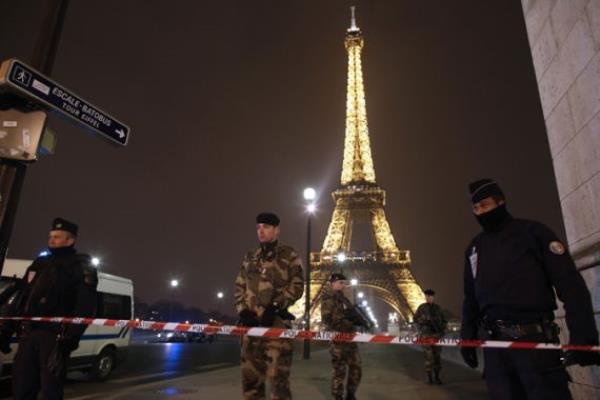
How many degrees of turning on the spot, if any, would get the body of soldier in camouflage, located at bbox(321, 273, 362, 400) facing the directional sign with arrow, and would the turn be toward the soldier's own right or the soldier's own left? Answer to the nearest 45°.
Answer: approximately 90° to the soldier's own right

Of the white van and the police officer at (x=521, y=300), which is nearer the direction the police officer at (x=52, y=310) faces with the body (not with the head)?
the police officer

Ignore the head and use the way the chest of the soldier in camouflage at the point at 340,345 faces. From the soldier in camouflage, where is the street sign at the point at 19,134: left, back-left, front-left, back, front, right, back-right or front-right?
right

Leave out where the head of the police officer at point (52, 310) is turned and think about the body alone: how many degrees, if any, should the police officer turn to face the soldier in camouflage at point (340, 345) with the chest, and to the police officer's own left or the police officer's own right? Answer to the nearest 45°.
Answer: approximately 135° to the police officer's own left

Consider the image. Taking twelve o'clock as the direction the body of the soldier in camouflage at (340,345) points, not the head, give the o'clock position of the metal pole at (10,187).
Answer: The metal pole is roughly at 3 o'clock from the soldier in camouflage.

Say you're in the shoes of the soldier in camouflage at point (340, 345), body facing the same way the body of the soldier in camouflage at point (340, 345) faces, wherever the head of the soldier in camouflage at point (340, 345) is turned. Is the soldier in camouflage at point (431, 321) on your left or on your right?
on your left

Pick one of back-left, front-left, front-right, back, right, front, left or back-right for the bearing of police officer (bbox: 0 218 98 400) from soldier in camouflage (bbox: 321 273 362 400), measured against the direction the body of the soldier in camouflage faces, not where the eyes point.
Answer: right

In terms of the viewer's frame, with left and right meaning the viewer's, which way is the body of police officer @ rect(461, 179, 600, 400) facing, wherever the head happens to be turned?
facing the viewer and to the left of the viewer

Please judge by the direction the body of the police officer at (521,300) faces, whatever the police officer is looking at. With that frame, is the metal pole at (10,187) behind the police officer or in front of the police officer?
in front

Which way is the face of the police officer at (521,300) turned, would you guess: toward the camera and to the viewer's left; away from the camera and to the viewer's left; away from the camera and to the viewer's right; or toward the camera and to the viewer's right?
toward the camera and to the viewer's left

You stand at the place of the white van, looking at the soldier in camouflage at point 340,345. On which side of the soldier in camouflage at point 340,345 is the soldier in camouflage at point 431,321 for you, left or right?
left

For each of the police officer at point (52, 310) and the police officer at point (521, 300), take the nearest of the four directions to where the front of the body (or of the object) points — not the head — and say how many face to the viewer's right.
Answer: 0
